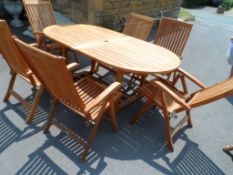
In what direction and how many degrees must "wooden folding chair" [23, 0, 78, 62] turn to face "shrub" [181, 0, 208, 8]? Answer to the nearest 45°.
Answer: approximately 90° to its left

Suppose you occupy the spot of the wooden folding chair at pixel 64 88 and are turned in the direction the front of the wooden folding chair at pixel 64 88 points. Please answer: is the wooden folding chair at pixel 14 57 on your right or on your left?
on your left

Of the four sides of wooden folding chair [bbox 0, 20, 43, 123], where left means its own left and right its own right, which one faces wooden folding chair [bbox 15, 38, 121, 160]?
right

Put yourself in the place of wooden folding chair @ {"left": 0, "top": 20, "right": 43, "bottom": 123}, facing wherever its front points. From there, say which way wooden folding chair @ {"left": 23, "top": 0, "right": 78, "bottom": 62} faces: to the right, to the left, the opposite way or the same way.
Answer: to the right

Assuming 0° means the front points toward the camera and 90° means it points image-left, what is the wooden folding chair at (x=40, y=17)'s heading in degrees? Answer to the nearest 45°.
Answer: approximately 315°

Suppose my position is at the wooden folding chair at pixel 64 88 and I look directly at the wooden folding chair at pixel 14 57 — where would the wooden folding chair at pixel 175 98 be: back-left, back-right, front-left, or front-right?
back-right

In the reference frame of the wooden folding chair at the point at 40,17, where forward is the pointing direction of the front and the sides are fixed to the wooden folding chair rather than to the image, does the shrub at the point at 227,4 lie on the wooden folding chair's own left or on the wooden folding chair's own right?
on the wooden folding chair's own left

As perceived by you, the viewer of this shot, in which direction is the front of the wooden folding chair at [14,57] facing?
facing away from the viewer and to the right of the viewer

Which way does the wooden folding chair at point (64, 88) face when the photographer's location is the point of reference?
facing away from the viewer and to the right of the viewer

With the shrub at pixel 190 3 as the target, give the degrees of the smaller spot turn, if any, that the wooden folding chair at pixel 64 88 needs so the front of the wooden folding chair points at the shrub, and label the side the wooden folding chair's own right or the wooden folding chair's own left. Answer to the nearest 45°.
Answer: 0° — it already faces it
